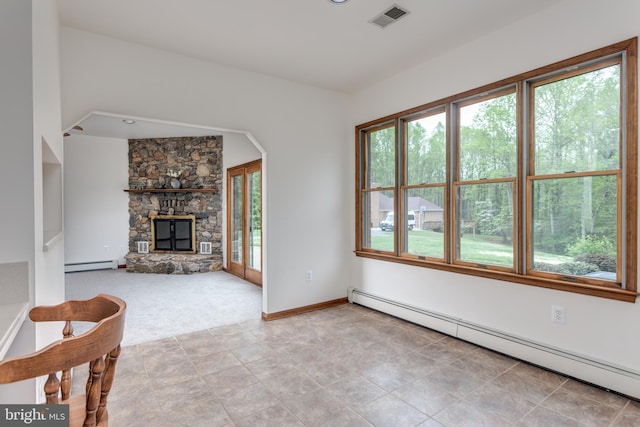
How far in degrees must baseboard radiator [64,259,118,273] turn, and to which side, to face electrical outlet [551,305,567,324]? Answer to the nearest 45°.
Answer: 0° — it already faces it

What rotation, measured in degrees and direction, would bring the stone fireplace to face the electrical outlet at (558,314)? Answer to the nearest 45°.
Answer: approximately 45° to its left

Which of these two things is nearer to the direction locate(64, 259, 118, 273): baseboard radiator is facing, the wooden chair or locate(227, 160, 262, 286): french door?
the wooden chair

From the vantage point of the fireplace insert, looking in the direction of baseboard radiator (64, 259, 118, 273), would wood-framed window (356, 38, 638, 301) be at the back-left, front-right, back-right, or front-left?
back-left

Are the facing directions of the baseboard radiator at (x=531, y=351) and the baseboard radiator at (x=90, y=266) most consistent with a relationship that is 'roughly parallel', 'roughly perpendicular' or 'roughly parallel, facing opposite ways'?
roughly perpendicular

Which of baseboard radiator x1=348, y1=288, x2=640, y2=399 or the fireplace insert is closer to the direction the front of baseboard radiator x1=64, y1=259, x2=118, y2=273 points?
the baseboard radiator

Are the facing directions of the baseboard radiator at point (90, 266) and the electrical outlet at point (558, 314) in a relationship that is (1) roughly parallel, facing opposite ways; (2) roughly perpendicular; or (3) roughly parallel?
roughly perpendicular

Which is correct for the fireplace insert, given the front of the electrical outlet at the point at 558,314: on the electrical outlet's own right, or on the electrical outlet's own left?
on the electrical outlet's own right

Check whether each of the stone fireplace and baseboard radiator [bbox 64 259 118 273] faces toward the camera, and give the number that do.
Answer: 2

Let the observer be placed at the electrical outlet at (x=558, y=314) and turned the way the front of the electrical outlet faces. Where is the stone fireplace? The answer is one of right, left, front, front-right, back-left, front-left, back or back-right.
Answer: right

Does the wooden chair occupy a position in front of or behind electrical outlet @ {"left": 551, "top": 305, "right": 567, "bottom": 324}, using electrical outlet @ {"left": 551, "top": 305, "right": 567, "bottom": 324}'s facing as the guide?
in front
